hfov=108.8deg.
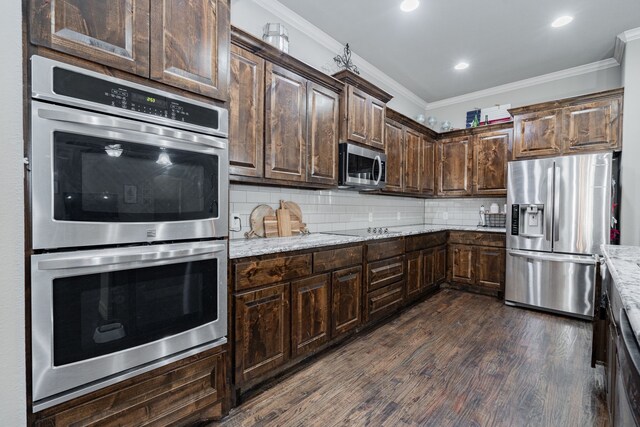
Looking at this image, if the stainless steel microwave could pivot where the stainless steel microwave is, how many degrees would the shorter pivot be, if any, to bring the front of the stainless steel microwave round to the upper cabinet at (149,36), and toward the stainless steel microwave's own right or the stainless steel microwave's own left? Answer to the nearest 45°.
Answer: approximately 90° to the stainless steel microwave's own right

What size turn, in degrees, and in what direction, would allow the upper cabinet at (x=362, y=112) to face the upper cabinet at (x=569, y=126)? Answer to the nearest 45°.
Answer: approximately 45° to its left

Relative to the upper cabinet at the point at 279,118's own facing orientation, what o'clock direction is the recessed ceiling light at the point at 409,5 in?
The recessed ceiling light is roughly at 10 o'clock from the upper cabinet.

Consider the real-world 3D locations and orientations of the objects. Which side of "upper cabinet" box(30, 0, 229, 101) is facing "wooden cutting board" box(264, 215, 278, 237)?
left

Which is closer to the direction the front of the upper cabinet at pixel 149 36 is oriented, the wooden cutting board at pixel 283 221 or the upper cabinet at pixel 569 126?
the upper cabinet

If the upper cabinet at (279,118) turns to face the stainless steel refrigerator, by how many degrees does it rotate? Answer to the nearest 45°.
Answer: approximately 45° to its left

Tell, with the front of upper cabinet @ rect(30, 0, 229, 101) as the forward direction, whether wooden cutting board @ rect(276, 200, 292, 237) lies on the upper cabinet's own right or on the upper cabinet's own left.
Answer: on the upper cabinet's own left

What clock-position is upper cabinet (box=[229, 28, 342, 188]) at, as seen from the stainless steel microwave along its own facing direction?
The upper cabinet is roughly at 3 o'clock from the stainless steel microwave.

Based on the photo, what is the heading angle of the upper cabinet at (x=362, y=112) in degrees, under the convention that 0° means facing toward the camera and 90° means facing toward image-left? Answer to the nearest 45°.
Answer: approximately 315°
